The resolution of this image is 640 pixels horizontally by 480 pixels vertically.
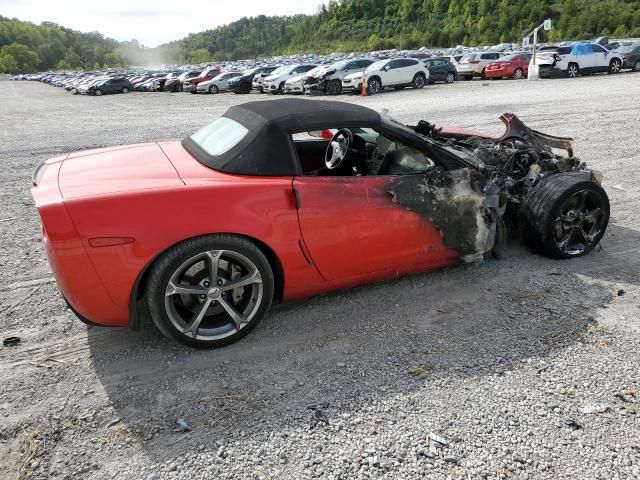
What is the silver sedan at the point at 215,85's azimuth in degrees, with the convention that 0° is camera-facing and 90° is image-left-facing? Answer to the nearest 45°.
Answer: approximately 45°

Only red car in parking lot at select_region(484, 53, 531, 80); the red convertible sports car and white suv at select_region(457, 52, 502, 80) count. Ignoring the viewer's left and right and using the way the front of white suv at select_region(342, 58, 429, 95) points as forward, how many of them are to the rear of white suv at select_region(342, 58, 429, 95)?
2

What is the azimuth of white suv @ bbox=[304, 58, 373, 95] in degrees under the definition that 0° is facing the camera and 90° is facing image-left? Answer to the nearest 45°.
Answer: approximately 45°

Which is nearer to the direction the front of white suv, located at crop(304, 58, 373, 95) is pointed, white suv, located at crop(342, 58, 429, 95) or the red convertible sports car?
the red convertible sports car

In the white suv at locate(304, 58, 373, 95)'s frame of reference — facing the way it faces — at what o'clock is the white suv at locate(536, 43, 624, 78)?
the white suv at locate(536, 43, 624, 78) is roughly at 7 o'clock from the white suv at locate(304, 58, 373, 95).

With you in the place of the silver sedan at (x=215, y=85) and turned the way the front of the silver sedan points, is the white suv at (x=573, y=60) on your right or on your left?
on your left

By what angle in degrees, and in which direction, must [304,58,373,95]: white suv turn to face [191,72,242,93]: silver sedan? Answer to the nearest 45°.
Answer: approximately 90° to its right
